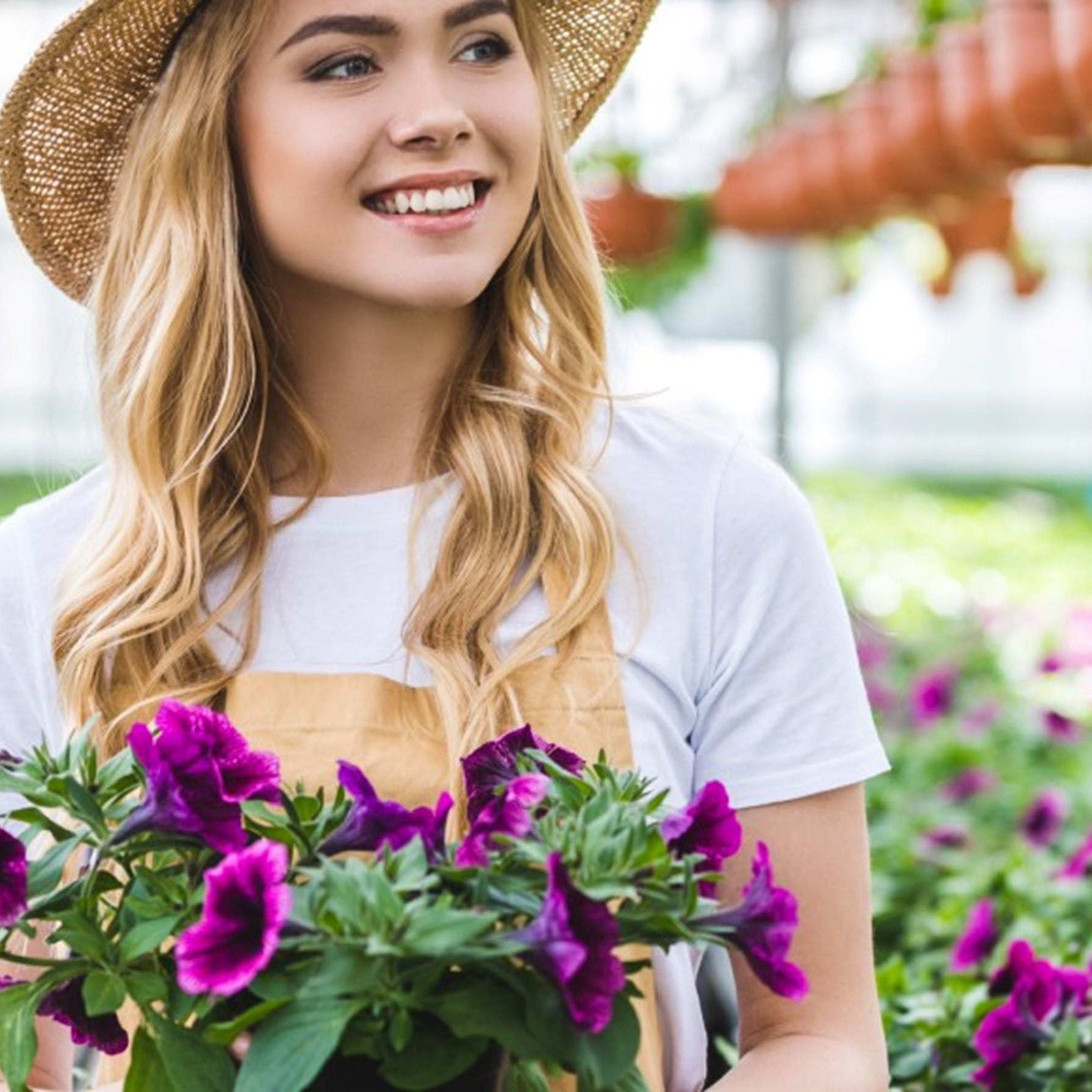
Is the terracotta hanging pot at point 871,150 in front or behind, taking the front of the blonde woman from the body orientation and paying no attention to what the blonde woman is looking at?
behind

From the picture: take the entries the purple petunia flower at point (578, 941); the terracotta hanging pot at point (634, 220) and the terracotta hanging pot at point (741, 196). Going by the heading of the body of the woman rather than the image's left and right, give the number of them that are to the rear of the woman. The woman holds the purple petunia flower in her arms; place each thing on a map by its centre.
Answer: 2

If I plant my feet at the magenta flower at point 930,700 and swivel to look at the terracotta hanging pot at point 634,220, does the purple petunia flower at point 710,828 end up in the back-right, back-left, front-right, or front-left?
back-left

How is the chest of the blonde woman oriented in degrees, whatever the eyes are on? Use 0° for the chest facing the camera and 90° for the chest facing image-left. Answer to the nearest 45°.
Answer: approximately 0°

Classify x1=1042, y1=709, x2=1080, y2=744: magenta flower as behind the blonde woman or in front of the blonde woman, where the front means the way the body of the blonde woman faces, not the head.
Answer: behind

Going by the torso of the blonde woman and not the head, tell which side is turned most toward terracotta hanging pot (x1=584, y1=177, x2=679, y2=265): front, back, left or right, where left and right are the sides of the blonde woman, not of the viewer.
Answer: back
